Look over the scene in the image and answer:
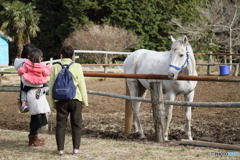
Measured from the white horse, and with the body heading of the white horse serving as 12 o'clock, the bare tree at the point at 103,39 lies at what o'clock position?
The bare tree is roughly at 7 o'clock from the white horse.

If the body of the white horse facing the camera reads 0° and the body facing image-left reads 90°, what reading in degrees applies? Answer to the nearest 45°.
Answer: approximately 315°

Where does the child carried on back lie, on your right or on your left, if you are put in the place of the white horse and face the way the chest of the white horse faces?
on your right
